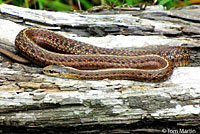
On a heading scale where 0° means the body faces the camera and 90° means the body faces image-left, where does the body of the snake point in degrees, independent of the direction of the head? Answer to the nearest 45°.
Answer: approximately 90°
